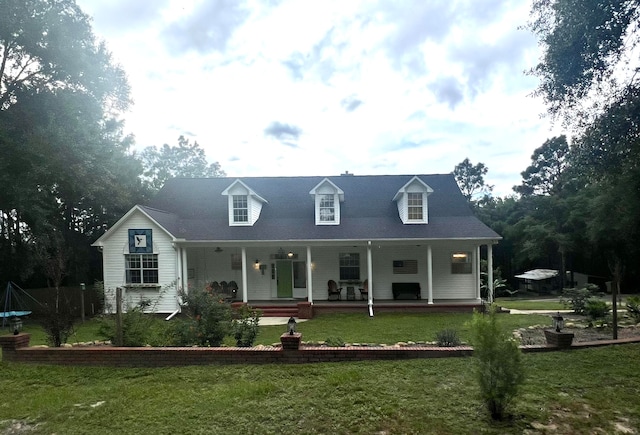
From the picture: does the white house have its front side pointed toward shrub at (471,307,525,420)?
yes

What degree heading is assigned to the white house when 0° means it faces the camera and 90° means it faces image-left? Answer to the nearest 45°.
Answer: approximately 0°

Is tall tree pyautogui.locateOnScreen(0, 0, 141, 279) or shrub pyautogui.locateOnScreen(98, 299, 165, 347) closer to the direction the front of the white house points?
the shrub

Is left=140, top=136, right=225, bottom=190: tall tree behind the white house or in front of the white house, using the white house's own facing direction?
behind
